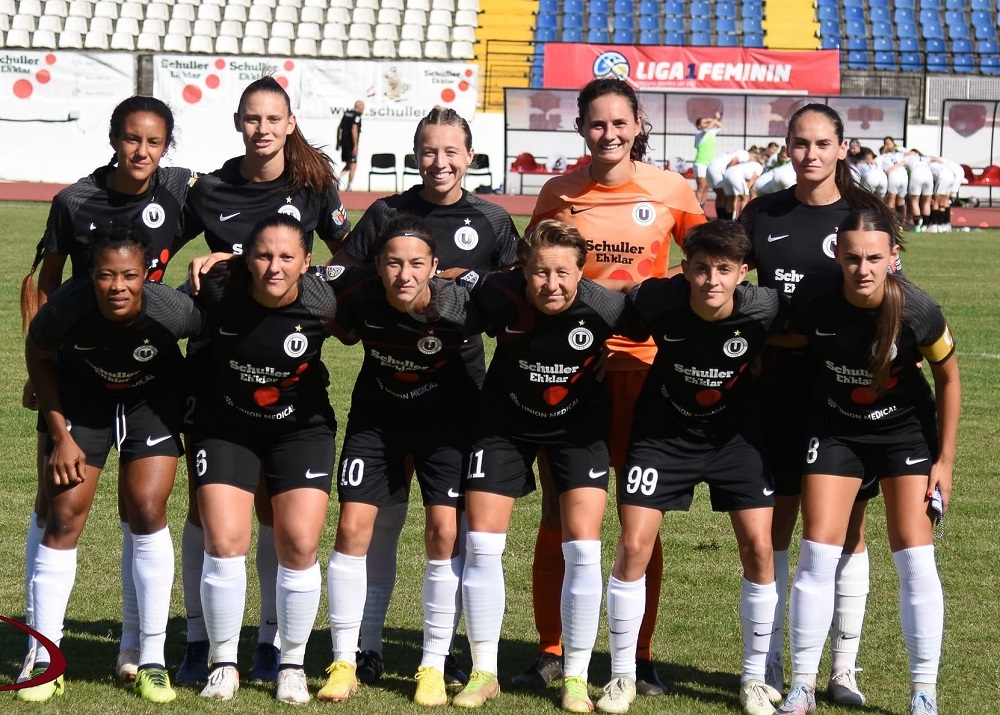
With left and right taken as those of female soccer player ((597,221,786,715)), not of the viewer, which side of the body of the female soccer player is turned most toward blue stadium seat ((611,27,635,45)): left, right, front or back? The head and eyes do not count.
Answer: back

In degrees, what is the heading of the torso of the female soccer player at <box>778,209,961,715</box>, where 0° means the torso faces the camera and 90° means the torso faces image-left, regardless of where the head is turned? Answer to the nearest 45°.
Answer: approximately 0°

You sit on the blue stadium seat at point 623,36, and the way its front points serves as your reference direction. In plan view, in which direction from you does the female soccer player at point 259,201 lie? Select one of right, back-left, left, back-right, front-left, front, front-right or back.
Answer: front

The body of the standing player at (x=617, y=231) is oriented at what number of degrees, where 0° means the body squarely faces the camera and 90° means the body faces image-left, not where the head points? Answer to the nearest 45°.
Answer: approximately 0°

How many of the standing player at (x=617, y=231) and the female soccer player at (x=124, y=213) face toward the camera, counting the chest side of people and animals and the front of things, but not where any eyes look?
2

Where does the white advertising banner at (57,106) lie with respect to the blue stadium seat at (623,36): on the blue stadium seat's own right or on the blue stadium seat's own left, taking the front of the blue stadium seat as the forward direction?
on the blue stadium seat's own right

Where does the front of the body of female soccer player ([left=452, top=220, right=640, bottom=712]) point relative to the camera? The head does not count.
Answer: toward the camera

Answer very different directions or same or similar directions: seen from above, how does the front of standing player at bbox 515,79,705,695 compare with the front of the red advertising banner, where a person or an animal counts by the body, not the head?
same or similar directions

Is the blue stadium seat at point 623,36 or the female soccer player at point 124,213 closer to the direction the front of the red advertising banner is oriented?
the female soccer player

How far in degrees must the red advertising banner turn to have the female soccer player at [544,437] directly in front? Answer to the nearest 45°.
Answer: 0° — it already faces them

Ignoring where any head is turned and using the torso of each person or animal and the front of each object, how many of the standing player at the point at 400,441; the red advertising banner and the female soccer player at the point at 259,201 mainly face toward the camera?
3

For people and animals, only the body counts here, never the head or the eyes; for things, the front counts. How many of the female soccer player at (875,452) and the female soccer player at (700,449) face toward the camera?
2
